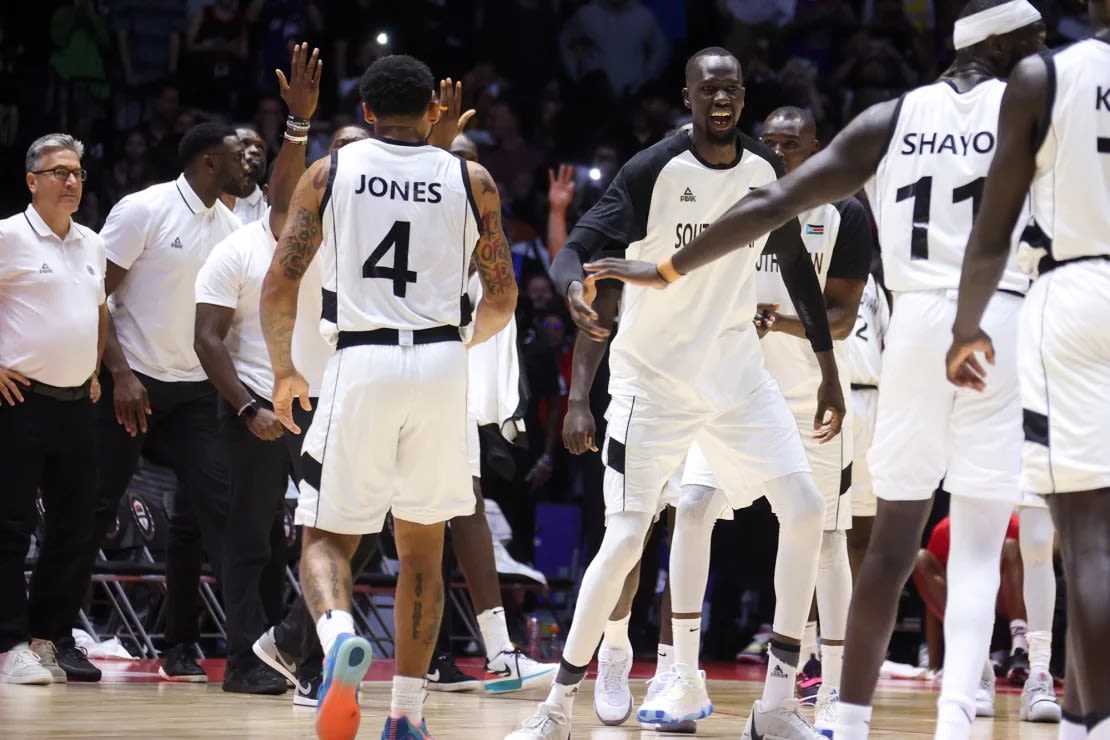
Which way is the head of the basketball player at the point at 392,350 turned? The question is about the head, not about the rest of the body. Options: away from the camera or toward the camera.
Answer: away from the camera

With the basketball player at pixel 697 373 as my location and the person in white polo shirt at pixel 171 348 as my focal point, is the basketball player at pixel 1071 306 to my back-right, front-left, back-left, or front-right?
back-left

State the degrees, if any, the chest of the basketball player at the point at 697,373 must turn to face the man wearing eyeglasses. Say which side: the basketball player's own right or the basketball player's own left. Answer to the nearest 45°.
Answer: approximately 135° to the basketball player's own right

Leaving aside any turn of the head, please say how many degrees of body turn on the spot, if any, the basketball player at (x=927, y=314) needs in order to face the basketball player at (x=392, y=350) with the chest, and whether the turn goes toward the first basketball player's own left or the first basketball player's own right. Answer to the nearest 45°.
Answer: approximately 90° to the first basketball player's own left

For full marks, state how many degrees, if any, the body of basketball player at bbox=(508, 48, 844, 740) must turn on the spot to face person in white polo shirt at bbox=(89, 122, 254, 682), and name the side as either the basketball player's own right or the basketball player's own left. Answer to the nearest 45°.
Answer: approximately 135° to the basketball player's own right

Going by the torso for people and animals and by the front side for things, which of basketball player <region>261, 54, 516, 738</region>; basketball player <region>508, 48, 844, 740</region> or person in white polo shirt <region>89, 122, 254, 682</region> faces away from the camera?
basketball player <region>261, 54, 516, 738</region>

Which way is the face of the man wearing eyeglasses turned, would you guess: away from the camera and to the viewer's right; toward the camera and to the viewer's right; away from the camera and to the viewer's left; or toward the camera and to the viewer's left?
toward the camera and to the viewer's right

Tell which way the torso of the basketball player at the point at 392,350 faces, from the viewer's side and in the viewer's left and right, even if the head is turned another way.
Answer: facing away from the viewer

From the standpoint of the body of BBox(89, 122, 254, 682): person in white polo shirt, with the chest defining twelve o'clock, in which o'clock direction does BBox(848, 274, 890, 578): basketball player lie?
The basketball player is roughly at 11 o'clock from the person in white polo shirt.

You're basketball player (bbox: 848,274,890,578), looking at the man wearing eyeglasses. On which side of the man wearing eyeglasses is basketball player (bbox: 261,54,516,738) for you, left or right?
left
